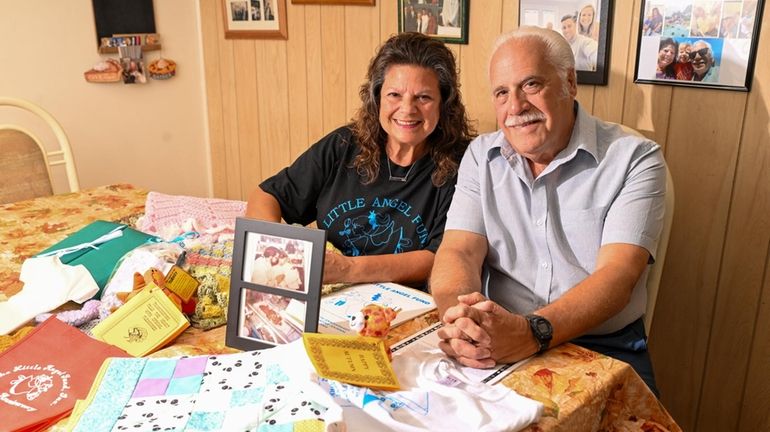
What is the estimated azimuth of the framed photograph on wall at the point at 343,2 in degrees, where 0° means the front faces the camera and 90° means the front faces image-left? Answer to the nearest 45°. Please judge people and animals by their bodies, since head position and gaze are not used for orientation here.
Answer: approximately 0°

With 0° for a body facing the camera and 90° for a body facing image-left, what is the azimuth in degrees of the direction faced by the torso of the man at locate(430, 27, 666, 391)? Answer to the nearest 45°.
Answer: approximately 45°

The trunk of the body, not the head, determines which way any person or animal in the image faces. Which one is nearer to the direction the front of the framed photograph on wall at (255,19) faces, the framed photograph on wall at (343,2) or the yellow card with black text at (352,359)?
the yellow card with black text

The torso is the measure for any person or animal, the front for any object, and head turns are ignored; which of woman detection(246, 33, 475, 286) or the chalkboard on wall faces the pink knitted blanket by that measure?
the chalkboard on wall

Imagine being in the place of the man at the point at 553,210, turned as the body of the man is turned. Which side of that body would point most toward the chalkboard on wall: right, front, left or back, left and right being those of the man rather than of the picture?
right

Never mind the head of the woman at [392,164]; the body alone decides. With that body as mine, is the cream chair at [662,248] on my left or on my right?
on my left

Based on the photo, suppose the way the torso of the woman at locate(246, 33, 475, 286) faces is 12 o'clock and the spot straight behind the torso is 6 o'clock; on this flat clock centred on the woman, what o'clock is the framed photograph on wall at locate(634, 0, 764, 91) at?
The framed photograph on wall is roughly at 9 o'clock from the woman.

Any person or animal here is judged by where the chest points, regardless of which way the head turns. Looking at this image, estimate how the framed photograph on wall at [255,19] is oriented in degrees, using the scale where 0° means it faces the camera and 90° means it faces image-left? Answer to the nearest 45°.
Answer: approximately 0°
